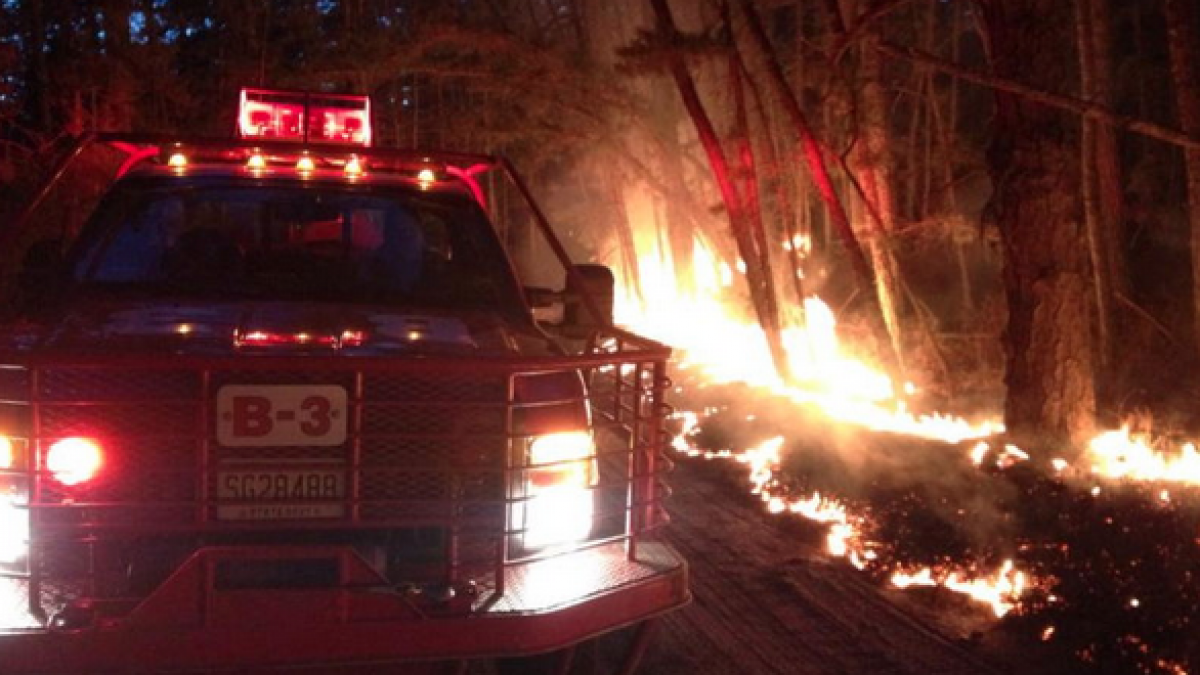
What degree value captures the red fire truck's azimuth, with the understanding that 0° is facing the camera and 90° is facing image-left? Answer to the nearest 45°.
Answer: approximately 0°

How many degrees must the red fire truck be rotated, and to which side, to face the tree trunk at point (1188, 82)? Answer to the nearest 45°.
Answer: approximately 135° to its left

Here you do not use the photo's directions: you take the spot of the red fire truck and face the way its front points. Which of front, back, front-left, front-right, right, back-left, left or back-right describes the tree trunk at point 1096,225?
back-left

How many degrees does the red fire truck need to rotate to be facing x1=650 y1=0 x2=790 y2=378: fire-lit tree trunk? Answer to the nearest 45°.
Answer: approximately 135° to its left

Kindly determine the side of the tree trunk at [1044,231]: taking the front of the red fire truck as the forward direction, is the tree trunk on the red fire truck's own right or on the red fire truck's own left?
on the red fire truck's own left

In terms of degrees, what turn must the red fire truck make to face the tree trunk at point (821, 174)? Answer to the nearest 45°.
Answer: approximately 135° to its left

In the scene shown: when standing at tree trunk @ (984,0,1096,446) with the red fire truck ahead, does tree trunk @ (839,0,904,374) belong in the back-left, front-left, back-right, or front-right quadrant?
back-right
